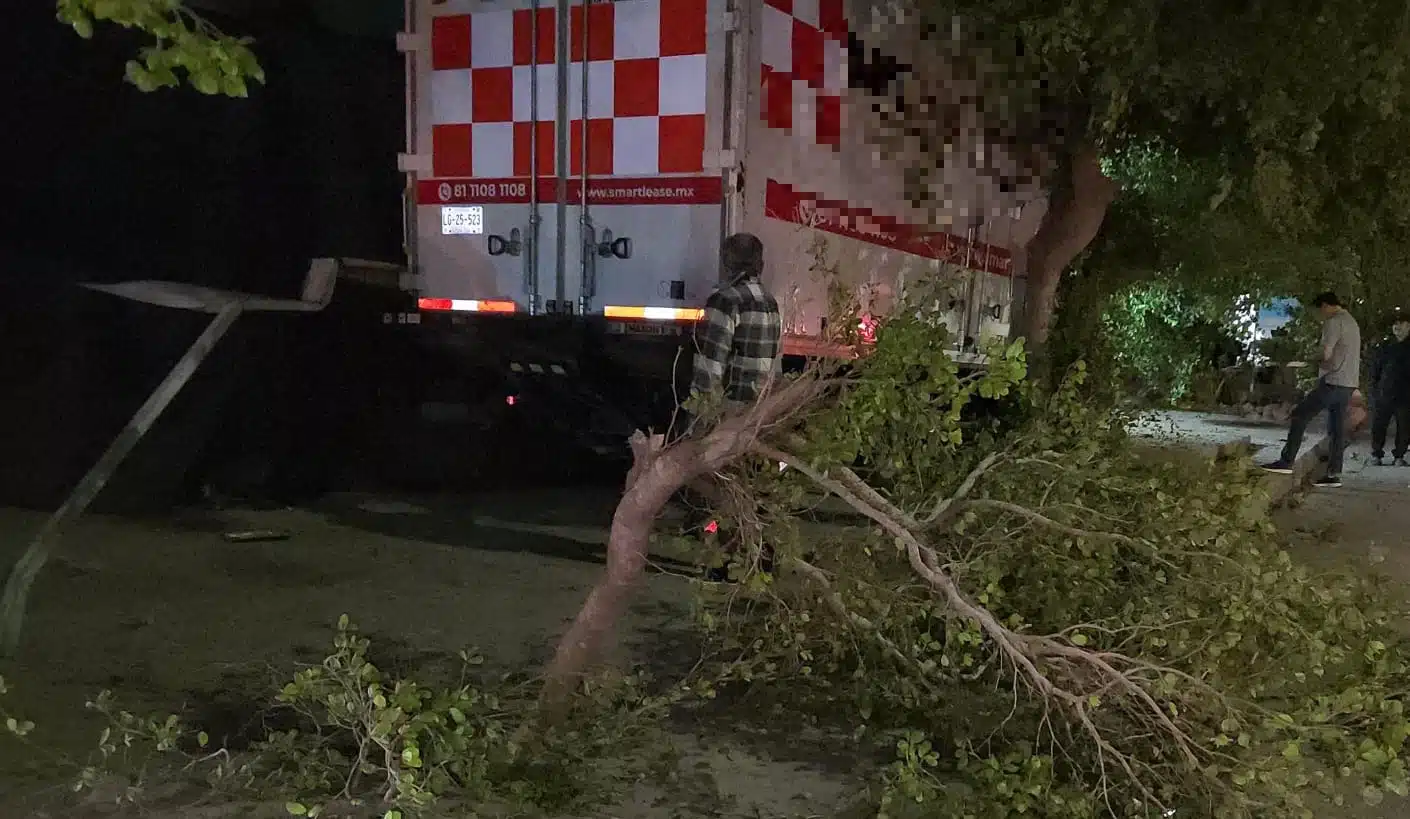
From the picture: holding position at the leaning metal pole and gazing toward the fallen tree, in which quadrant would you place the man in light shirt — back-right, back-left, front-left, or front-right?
front-left

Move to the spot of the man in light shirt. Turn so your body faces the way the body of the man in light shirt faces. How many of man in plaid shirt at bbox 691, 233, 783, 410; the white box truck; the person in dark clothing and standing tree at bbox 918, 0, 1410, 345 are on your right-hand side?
1

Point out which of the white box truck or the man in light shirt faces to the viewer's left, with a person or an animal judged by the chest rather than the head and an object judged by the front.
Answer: the man in light shirt

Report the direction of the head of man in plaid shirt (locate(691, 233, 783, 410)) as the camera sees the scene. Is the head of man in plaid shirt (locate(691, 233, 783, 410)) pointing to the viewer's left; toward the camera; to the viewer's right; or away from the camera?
away from the camera

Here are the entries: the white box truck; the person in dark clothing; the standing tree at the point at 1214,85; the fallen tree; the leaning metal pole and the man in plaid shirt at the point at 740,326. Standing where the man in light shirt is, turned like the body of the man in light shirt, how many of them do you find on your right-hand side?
1

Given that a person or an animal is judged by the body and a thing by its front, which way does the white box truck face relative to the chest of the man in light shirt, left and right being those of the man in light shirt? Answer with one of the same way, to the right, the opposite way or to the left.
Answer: to the right

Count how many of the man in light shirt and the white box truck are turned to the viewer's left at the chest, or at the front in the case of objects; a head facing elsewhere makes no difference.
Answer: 1

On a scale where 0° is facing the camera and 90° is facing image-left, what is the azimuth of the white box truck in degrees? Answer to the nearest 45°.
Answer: approximately 225°

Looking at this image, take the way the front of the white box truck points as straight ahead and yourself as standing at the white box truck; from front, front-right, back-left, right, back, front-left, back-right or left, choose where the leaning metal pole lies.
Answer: back

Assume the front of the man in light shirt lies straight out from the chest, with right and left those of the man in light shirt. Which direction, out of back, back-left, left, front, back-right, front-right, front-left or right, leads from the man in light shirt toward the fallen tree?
left

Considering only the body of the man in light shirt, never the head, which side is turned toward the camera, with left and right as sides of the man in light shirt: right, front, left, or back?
left
